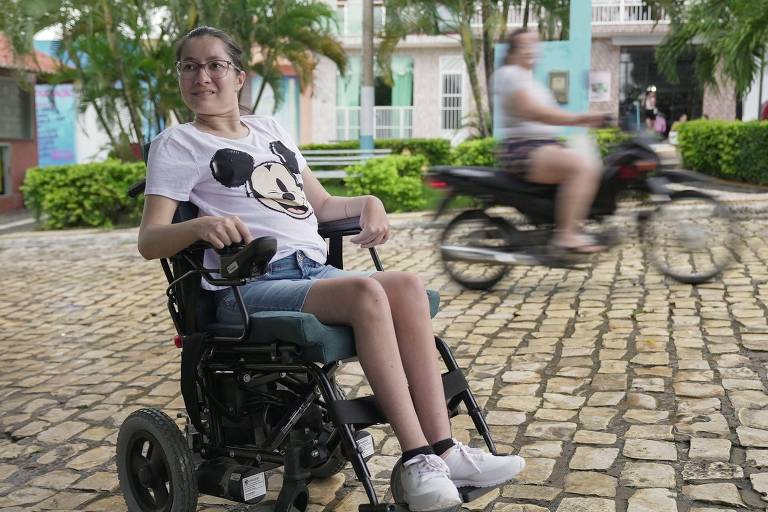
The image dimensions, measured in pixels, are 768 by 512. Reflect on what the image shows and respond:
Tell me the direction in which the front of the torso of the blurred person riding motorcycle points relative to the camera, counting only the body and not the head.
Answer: to the viewer's right

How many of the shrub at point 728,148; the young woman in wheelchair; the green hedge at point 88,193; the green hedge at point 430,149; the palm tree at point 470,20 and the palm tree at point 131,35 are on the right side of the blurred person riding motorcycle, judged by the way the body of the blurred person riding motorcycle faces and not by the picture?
1

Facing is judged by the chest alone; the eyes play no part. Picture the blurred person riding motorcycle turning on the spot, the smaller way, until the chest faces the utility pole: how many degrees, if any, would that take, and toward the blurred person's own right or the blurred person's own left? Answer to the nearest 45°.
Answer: approximately 90° to the blurred person's own left

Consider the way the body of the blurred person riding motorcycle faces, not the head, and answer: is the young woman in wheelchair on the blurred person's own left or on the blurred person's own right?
on the blurred person's own right

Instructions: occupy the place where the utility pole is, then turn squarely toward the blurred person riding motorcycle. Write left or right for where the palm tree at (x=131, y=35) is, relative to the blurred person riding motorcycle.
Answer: right

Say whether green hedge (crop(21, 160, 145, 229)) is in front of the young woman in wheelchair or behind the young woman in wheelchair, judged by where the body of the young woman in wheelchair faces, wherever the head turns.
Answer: behind

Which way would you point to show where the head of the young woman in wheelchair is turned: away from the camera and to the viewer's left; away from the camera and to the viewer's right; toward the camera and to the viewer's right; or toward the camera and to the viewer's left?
toward the camera and to the viewer's left

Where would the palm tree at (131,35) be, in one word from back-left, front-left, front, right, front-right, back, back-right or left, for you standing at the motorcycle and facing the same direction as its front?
back-left

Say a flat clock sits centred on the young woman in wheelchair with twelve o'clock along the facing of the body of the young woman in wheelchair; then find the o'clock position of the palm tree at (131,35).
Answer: The palm tree is roughly at 7 o'clock from the young woman in wheelchair.

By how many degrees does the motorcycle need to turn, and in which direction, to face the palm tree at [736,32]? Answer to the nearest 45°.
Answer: approximately 90° to its left

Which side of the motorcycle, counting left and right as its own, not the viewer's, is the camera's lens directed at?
right

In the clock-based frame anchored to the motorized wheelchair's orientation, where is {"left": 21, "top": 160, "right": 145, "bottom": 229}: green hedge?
The green hedge is roughly at 7 o'clock from the motorized wheelchair.

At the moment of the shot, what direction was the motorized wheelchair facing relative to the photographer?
facing the viewer and to the right of the viewer

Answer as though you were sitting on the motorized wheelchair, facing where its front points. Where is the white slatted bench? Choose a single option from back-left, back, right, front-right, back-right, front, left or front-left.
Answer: back-left

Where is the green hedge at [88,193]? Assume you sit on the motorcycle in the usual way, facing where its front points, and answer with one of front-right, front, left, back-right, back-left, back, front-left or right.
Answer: back-left
